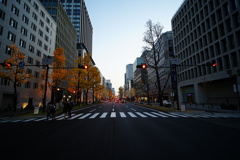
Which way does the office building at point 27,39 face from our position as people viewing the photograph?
facing the viewer and to the right of the viewer

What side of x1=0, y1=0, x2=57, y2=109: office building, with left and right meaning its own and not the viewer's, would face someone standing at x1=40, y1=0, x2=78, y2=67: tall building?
left

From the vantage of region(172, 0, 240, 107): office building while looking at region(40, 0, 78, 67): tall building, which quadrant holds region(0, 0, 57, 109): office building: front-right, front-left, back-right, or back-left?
front-left

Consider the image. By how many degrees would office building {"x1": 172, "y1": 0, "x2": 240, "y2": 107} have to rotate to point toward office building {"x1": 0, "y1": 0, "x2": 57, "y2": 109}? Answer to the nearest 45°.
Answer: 0° — it already faces it

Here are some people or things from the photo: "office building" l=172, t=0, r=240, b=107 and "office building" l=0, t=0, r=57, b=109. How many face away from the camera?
0

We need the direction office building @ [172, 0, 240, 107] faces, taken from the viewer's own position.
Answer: facing the viewer and to the left of the viewer

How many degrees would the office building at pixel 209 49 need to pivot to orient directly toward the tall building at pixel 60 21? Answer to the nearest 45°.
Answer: approximately 45° to its right

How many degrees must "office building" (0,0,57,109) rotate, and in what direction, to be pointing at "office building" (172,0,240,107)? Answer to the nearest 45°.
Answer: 0° — it already faces it

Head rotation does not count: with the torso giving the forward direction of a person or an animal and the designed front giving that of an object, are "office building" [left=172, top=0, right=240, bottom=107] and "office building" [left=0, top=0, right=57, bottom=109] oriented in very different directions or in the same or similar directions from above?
very different directions
